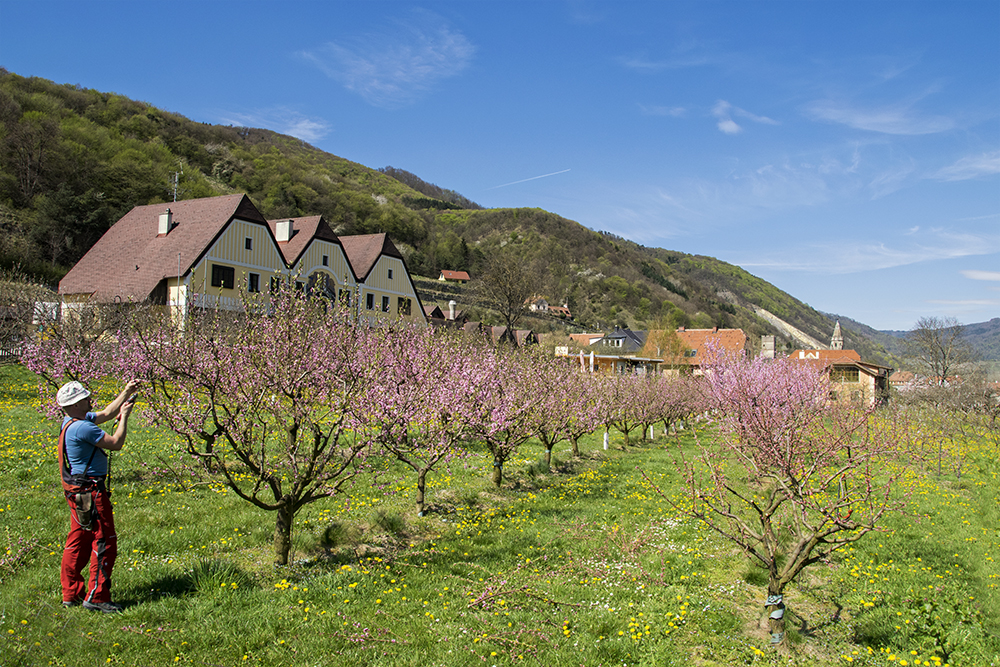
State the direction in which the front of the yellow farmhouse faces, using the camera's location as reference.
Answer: facing the viewer and to the right of the viewer

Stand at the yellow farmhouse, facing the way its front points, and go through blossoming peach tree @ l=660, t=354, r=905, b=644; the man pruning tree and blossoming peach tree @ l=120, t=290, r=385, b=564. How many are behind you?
0

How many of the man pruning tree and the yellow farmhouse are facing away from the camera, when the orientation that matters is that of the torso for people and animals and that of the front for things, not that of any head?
0

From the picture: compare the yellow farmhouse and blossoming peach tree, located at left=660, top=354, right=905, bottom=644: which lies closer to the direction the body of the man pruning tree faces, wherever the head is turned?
the blossoming peach tree

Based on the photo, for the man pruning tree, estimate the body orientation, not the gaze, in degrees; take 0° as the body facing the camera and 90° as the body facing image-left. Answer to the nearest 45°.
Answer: approximately 270°

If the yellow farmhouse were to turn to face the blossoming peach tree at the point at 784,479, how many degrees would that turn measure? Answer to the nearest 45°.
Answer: approximately 45° to its right

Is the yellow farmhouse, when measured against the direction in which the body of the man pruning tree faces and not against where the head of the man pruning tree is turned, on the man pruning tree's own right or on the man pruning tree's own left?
on the man pruning tree's own left

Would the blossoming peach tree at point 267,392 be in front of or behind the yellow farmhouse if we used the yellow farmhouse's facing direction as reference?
in front

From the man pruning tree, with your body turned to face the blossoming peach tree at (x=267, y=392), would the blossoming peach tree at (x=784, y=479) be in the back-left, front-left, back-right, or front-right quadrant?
front-right

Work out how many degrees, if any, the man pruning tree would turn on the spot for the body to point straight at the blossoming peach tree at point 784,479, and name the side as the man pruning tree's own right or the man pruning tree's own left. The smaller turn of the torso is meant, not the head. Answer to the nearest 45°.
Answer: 0° — they already face it
